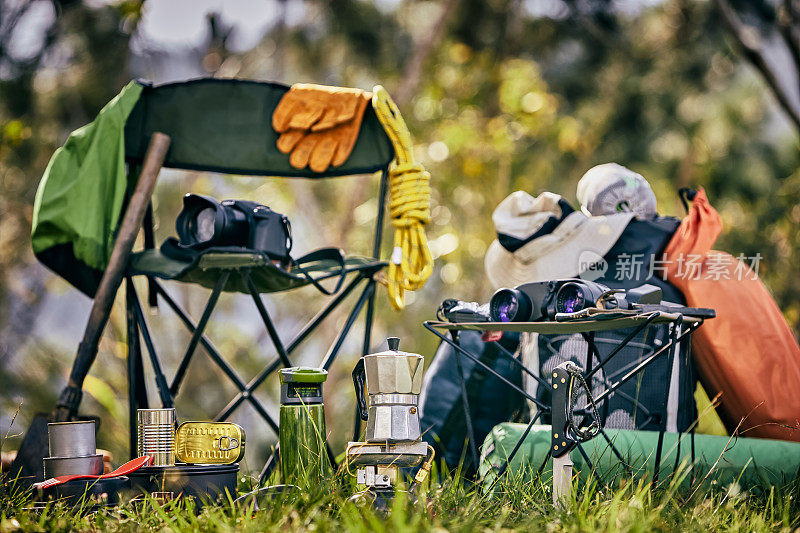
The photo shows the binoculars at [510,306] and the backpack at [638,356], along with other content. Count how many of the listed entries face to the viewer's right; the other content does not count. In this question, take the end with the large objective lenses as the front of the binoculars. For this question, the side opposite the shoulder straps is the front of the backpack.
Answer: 0

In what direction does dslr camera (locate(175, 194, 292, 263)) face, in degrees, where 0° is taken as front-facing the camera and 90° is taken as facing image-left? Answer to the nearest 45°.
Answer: approximately 45°

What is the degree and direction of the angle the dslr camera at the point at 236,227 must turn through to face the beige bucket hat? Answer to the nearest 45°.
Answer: approximately 135° to its left

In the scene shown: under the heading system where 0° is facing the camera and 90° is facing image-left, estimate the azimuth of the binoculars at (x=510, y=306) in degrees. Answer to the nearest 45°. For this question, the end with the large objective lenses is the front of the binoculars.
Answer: approximately 45°

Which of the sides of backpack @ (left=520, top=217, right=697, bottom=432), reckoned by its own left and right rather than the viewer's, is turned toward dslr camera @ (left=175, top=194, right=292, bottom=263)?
right

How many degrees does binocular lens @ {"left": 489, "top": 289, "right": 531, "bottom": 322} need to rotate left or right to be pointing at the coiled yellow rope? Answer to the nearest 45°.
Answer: approximately 90° to its right
